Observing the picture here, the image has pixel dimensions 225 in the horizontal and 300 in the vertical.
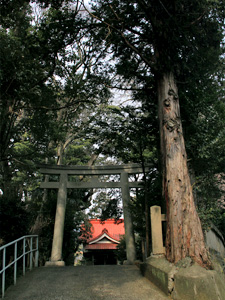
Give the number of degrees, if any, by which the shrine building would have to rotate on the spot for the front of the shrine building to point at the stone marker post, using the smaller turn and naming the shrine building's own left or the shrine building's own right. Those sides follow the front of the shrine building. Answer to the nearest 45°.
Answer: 0° — it already faces it

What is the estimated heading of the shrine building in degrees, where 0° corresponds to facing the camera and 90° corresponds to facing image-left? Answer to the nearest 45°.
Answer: approximately 0°

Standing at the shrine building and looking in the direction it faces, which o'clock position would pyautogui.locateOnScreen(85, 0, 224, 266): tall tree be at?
The tall tree is roughly at 12 o'clock from the shrine building.
